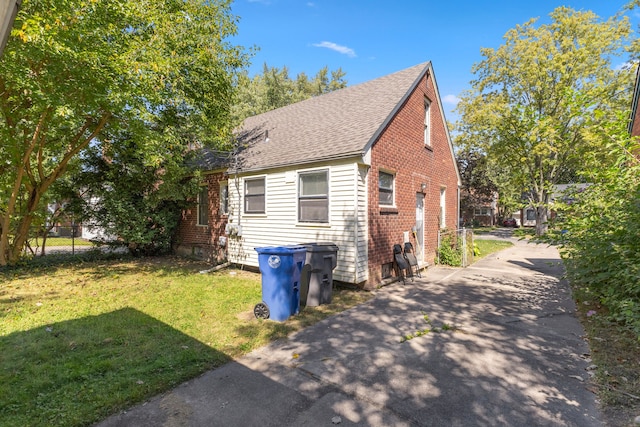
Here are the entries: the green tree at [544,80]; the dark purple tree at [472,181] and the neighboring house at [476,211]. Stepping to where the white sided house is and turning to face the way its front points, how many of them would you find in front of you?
3

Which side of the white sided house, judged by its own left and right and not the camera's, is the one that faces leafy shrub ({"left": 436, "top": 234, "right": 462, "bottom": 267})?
right

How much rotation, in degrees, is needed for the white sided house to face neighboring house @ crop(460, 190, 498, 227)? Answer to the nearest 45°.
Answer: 0° — it already faces it

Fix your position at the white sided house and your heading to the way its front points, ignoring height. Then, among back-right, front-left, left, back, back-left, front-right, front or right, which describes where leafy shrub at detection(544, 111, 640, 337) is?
right

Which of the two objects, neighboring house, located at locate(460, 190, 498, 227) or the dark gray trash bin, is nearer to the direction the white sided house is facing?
the neighboring house

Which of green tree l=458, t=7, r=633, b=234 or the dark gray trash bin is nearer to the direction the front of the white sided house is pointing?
the green tree

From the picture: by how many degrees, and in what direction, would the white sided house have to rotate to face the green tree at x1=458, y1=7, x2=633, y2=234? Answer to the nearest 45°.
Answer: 0° — it already faces it

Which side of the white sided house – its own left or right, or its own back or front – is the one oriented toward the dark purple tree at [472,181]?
front

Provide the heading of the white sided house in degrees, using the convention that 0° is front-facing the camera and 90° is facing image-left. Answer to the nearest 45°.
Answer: approximately 225°

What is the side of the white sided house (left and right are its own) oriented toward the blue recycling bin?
back
